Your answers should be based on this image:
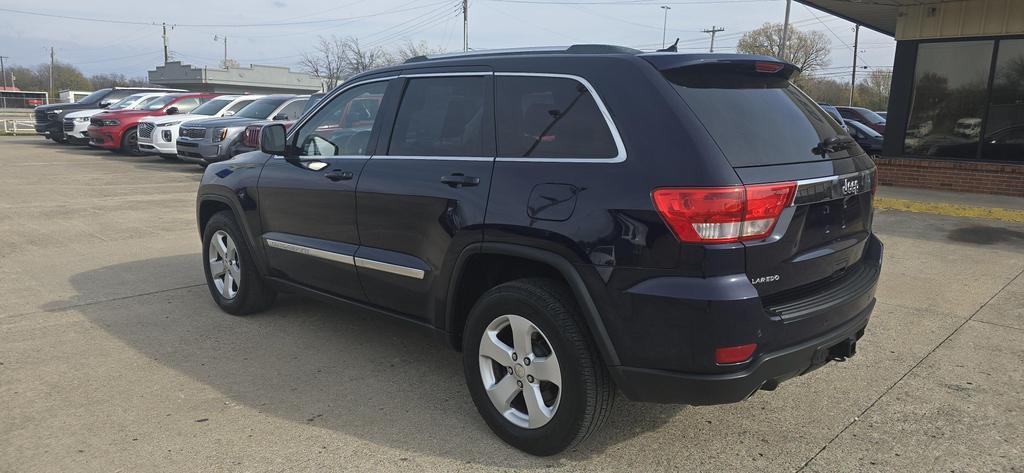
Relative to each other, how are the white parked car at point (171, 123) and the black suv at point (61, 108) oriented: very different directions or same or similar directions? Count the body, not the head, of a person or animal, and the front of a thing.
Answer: same or similar directions

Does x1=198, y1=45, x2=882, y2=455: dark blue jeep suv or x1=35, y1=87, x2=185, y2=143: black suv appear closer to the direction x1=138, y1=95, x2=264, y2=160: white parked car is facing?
the dark blue jeep suv

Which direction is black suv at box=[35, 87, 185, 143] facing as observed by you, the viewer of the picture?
facing the viewer and to the left of the viewer

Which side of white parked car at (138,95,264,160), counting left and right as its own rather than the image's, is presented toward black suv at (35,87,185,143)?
right

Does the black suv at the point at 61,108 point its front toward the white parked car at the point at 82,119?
no

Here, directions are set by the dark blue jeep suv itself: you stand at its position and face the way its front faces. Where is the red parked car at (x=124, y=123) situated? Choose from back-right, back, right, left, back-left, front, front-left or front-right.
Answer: front

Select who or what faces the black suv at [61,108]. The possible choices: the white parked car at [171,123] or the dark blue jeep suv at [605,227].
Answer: the dark blue jeep suv

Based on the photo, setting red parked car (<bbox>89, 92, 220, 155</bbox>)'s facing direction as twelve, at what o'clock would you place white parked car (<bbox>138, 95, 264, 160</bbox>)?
The white parked car is roughly at 10 o'clock from the red parked car.

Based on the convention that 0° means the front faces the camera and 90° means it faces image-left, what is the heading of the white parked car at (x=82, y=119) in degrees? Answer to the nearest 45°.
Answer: approximately 45°

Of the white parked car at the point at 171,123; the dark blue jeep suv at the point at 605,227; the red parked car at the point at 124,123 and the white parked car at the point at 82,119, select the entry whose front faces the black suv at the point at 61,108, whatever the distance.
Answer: the dark blue jeep suv

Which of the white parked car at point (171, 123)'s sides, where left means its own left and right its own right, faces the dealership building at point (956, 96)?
left

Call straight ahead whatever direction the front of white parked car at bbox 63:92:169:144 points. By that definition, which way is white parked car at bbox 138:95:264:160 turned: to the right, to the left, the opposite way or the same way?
the same way

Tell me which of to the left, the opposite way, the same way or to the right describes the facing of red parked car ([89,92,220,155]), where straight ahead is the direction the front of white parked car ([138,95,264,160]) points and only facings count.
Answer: the same way

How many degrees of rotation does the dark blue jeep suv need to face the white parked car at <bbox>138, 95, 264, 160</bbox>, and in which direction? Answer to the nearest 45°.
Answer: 0° — it already faces it

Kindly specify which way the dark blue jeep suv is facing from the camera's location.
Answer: facing away from the viewer and to the left of the viewer

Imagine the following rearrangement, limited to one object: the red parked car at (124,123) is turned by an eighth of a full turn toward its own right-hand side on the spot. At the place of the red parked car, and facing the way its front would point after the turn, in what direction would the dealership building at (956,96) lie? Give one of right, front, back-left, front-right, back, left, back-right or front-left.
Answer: back-left

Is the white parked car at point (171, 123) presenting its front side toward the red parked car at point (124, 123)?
no

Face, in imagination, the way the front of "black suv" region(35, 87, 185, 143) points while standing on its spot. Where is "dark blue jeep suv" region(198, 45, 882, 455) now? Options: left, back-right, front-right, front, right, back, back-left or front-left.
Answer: front-left

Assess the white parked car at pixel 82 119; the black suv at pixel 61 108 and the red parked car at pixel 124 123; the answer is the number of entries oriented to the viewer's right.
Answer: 0

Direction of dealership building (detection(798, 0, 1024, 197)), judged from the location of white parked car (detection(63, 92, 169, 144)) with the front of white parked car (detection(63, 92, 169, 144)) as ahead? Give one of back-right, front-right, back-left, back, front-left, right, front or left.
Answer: left
